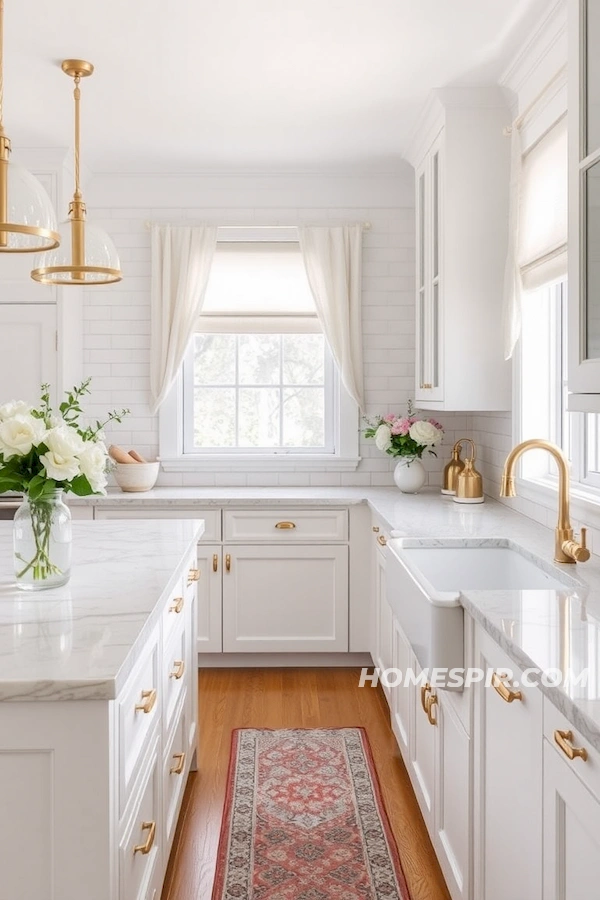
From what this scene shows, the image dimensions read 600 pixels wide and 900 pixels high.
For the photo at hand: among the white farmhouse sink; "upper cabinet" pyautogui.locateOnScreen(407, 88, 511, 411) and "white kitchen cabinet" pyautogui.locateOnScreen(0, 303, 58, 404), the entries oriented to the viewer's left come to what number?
2

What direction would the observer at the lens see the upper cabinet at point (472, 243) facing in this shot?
facing to the left of the viewer

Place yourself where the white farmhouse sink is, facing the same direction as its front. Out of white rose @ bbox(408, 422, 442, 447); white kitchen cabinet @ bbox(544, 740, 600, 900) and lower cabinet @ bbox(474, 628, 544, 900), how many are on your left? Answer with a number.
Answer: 2

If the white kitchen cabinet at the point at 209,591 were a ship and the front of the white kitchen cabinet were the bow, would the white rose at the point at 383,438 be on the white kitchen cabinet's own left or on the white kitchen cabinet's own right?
on the white kitchen cabinet's own left

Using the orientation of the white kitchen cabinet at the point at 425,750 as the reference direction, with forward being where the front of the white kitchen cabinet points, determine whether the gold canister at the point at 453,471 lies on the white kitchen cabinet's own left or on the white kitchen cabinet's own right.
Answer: on the white kitchen cabinet's own right

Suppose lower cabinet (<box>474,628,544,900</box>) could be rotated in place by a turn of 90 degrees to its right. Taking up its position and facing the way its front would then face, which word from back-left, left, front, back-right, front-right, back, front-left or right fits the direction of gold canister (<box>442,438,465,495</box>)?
front

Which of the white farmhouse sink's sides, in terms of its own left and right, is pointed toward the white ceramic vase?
right

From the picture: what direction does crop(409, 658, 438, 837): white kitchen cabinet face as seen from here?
to the viewer's left

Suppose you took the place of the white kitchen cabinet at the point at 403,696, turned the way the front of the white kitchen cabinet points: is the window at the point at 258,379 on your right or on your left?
on your right

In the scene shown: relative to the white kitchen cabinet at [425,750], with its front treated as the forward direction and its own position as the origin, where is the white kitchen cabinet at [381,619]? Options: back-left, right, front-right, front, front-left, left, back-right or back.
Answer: right
